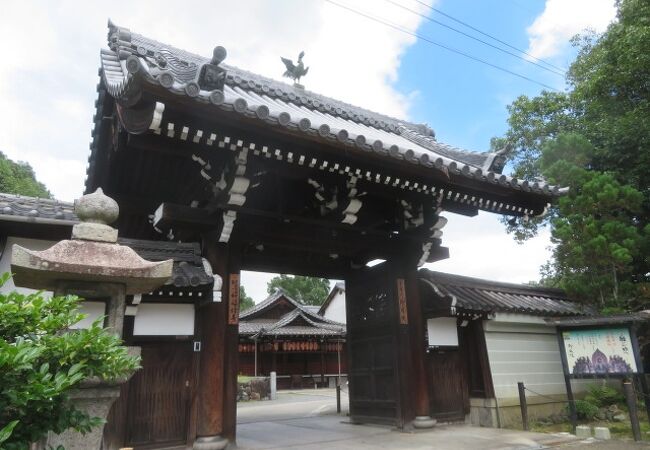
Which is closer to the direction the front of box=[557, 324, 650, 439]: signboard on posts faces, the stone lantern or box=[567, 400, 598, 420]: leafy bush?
the stone lantern

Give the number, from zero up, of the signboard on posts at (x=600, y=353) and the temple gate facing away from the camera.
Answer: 0

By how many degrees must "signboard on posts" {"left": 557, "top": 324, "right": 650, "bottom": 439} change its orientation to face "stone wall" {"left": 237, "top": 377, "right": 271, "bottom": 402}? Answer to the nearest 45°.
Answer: approximately 135° to its right

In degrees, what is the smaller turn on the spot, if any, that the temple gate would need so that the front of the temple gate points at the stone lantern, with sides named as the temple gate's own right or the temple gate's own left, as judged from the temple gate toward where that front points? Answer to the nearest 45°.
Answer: approximately 45° to the temple gate's own right

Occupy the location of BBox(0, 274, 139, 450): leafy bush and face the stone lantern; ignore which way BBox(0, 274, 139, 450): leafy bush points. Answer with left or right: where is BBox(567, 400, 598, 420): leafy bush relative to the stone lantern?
right

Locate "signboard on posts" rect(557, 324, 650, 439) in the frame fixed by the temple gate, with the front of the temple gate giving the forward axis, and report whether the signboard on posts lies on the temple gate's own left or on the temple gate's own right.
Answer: on the temple gate's own left

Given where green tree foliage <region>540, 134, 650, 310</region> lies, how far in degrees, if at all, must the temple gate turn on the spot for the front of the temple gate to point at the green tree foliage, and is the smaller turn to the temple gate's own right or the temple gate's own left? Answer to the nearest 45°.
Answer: approximately 90° to the temple gate's own left

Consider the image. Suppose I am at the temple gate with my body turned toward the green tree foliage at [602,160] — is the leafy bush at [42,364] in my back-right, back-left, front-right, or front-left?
back-right

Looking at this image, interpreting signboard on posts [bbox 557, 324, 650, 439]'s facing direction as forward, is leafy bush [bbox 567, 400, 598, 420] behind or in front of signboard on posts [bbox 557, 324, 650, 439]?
behind

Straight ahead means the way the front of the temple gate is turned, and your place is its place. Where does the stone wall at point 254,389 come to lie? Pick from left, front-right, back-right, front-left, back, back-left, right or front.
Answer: back-left

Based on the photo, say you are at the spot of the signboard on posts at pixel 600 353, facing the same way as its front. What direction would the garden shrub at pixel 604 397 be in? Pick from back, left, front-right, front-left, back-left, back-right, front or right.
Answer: back

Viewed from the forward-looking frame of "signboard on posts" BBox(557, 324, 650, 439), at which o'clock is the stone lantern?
The stone lantern is roughly at 1 o'clock from the signboard on posts.
